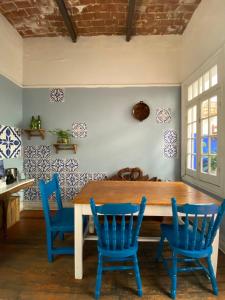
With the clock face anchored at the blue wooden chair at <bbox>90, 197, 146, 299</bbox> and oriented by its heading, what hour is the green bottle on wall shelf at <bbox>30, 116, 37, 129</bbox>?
The green bottle on wall shelf is roughly at 11 o'clock from the blue wooden chair.

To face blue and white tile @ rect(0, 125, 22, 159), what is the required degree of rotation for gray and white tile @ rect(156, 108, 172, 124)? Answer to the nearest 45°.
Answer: approximately 90° to its right

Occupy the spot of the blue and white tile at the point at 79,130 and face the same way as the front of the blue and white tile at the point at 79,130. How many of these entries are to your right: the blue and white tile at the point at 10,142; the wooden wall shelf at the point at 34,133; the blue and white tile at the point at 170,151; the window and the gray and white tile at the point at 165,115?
2

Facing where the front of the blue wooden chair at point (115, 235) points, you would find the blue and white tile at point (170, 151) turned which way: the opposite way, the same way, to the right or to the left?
the opposite way

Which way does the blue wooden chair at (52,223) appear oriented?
to the viewer's right

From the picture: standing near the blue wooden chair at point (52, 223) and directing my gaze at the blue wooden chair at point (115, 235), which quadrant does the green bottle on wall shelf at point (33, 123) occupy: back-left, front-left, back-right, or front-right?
back-left

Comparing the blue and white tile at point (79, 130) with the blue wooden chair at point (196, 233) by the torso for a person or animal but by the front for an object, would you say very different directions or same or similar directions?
very different directions

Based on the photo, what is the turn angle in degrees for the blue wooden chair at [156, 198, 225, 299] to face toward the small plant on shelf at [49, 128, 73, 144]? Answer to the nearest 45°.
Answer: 0° — it already faces it

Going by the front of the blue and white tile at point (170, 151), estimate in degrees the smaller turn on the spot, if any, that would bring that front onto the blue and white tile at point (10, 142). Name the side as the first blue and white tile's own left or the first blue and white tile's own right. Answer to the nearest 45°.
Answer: approximately 45° to the first blue and white tile's own right

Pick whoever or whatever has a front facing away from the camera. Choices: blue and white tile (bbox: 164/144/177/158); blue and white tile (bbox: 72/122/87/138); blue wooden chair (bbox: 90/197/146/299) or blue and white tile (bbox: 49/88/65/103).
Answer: the blue wooden chair

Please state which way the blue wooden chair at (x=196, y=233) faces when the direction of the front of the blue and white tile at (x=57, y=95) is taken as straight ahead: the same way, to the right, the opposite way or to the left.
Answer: the opposite way

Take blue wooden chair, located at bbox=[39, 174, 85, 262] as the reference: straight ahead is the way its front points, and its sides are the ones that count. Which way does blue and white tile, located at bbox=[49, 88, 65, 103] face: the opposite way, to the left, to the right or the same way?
to the right

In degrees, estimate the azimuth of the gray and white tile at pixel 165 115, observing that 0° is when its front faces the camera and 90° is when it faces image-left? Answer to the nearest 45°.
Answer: approximately 0°

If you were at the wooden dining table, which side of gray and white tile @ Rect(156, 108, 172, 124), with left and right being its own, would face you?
front

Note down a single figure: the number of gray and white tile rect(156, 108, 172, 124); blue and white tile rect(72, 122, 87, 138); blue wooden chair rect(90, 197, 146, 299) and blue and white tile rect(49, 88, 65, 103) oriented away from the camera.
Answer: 1
